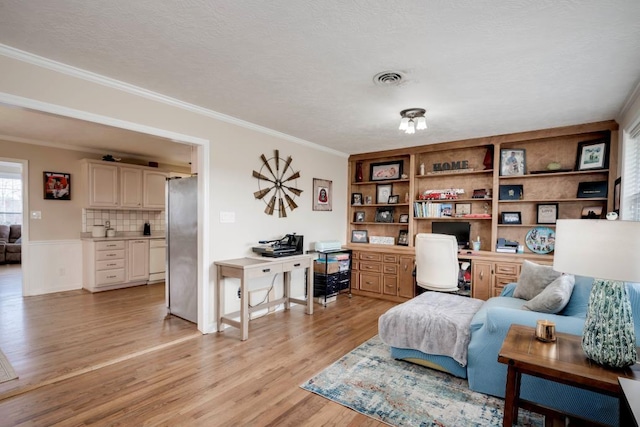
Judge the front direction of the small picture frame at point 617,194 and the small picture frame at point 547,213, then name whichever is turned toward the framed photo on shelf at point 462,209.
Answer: the small picture frame at point 617,194

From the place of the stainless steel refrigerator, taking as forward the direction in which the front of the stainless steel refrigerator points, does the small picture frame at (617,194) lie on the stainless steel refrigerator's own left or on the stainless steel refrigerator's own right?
on the stainless steel refrigerator's own left

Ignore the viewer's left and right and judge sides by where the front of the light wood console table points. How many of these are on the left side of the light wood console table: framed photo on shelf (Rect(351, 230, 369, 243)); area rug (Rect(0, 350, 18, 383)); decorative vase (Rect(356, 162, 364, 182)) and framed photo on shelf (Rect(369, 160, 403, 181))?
3

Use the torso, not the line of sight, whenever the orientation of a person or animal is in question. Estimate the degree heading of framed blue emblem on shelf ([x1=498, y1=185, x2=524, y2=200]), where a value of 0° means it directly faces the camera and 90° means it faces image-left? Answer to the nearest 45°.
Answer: approximately 0°

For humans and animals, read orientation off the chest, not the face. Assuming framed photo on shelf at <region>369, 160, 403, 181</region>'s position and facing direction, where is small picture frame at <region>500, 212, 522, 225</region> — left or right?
on its left

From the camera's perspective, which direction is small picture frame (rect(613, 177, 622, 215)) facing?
to the viewer's left

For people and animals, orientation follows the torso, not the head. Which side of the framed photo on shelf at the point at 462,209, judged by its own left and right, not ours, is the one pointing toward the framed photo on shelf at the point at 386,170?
right

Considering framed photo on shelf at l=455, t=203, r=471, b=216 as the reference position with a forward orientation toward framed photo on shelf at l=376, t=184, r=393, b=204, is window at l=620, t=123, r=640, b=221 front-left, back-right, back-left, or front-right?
back-left
